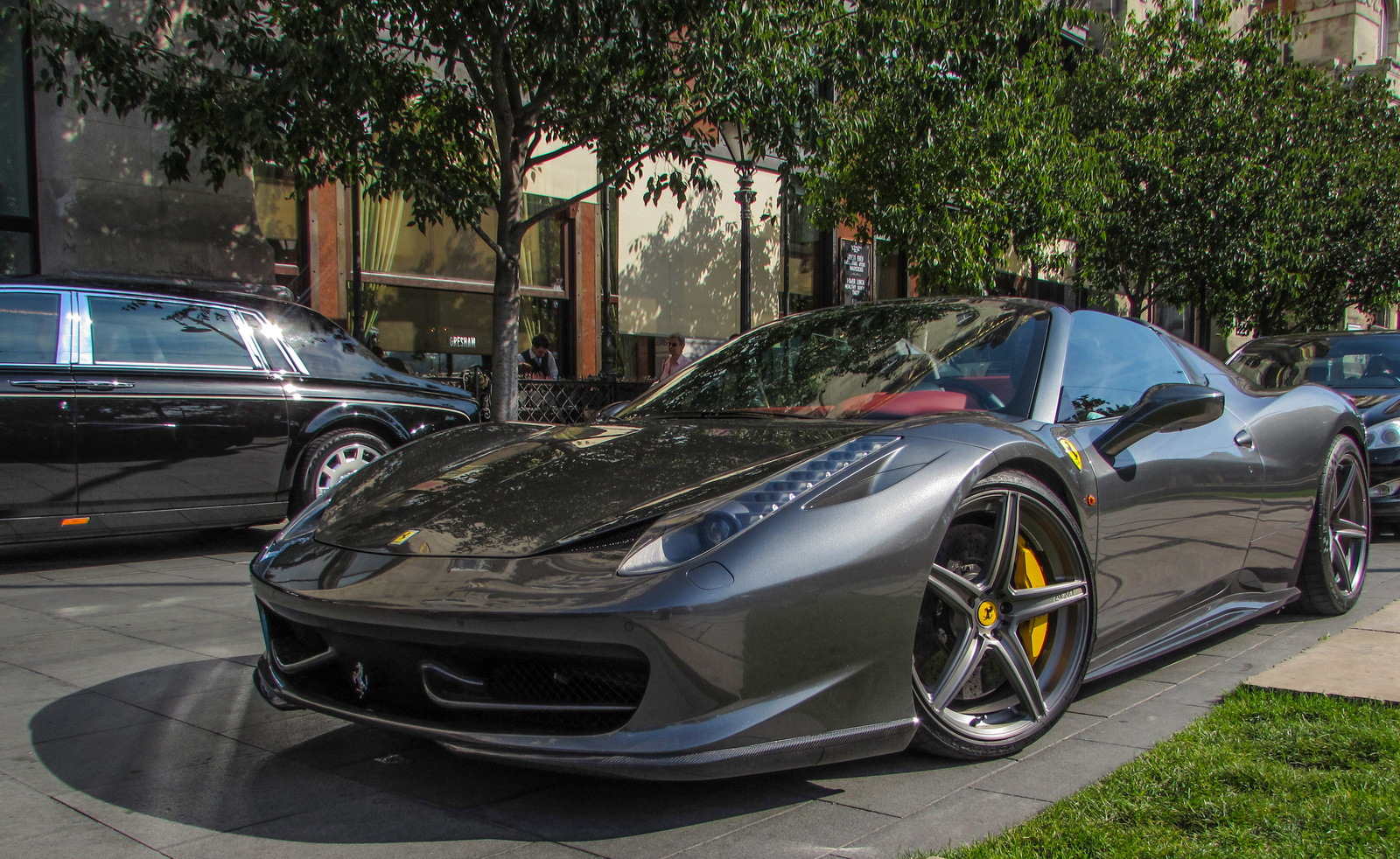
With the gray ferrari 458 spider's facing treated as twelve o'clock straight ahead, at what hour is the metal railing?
The metal railing is roughly at 4 o'clock from the gray ferrari 458 spider.

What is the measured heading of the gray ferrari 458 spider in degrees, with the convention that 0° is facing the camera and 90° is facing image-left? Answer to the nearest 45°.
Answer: approximately 45°

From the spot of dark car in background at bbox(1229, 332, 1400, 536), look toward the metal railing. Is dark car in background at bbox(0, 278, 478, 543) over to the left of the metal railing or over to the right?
left

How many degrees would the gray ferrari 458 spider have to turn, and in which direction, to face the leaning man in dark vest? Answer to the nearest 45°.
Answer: approximately 135° to its right

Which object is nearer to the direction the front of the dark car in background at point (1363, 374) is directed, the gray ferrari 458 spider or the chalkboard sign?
the gray ferrari 458 spider
